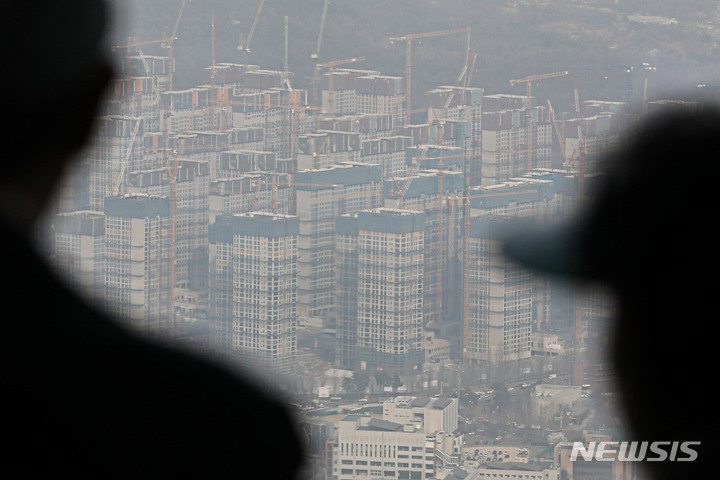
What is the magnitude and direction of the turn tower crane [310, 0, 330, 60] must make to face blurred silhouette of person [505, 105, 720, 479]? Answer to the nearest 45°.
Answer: approximately 90° to its right

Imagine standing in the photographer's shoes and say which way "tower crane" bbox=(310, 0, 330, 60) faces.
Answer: facing to the right of the viewer

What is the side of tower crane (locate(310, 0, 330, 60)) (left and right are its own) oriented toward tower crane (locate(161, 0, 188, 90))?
back

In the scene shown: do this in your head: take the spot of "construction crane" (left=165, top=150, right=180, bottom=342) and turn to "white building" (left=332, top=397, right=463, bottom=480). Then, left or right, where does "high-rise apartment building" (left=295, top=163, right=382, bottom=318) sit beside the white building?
left
